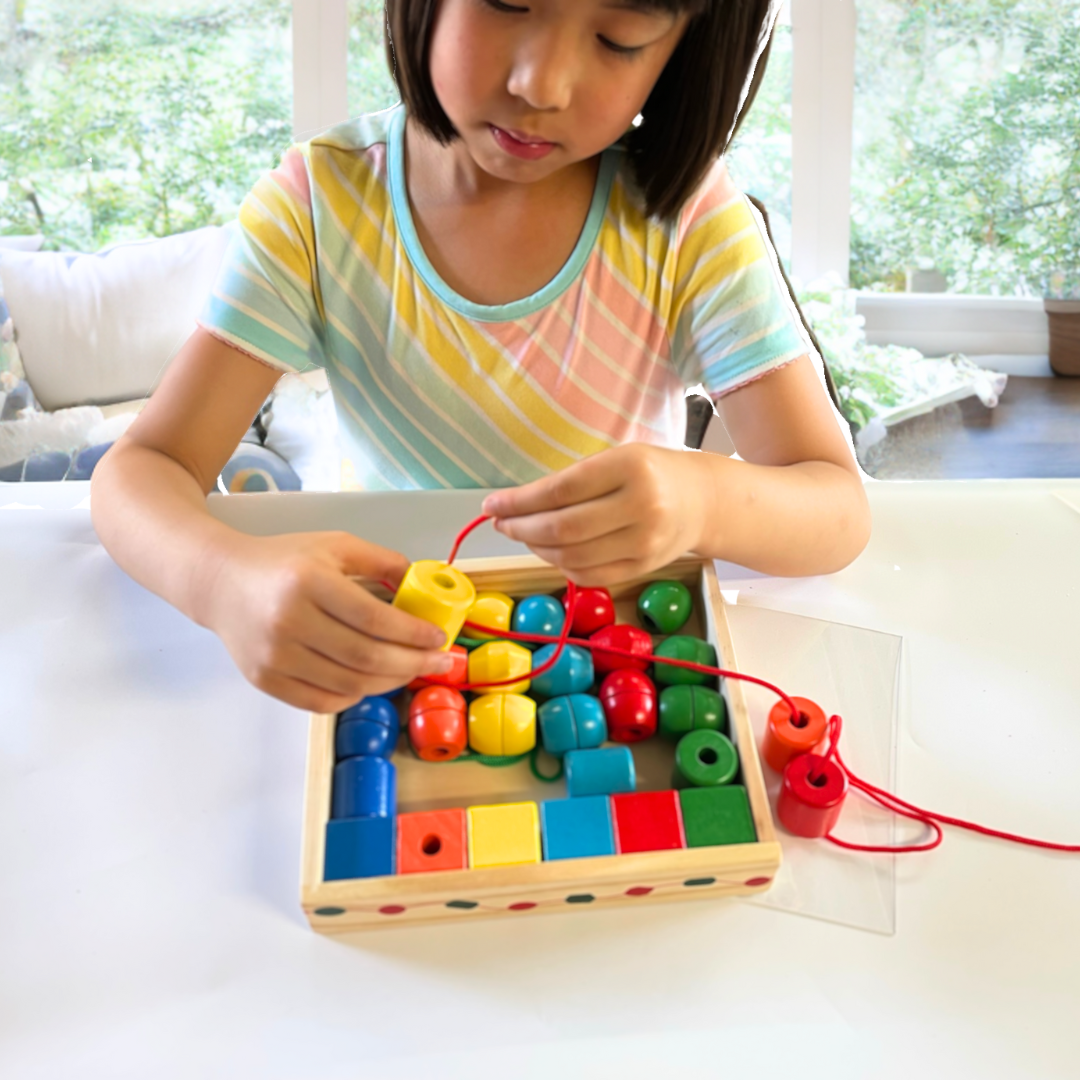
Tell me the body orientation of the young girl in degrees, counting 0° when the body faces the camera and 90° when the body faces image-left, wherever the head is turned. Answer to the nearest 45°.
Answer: approximately 0°
